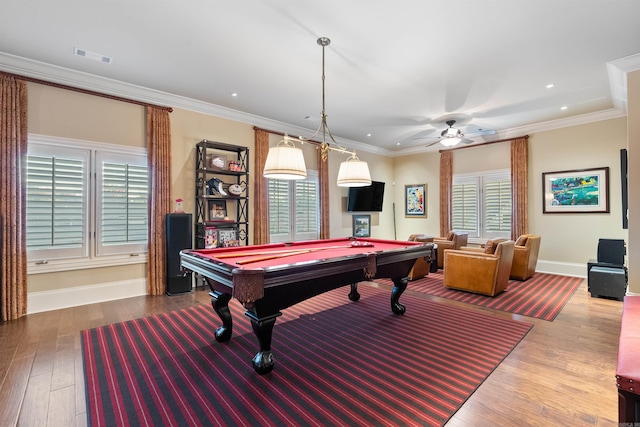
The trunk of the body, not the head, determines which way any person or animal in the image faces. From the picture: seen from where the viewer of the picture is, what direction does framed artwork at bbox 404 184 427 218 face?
facing the viewer and to the left of the viewer

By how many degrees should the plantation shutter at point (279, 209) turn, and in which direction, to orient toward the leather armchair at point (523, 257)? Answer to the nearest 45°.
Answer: approximately 45° to its left

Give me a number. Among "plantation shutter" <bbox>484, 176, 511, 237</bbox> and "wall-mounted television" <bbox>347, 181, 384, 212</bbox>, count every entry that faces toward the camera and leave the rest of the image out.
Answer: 2

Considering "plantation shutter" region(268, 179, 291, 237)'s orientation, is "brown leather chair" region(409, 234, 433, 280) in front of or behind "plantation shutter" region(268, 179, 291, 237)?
in front

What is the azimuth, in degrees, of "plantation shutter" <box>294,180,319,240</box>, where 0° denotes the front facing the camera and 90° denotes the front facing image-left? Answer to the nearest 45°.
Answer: approximately 315°

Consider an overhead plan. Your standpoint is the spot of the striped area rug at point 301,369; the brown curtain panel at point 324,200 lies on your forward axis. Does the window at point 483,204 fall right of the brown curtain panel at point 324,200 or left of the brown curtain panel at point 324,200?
right

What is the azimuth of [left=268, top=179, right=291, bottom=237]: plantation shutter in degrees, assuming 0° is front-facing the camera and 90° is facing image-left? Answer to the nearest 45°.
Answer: approximately 315°

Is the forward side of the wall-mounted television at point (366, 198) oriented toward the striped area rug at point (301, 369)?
yes

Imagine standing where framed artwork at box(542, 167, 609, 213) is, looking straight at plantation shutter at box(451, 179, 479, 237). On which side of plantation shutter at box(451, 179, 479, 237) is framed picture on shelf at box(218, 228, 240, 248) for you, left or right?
left

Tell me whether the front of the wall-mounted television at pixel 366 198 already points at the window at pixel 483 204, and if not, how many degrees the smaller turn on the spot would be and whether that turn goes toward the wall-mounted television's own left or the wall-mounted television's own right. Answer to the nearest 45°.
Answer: approximately 90° to the wall-mounted television's own left

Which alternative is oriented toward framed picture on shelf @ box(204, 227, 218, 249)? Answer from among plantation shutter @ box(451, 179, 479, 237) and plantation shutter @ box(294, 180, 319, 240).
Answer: plantation shutter @ box(451, 179, 479, 237)

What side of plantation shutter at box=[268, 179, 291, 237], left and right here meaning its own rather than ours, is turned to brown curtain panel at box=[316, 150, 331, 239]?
left
